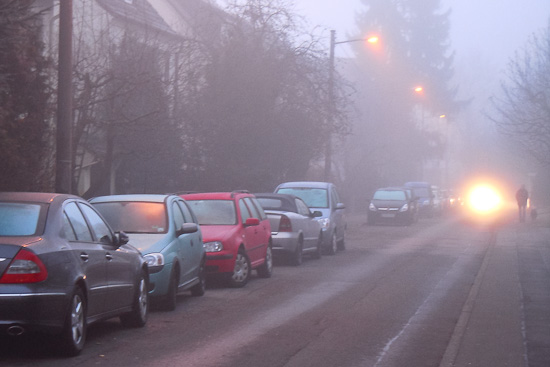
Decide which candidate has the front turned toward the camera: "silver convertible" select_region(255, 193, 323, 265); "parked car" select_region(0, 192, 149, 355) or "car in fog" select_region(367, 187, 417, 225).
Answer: the car in fog

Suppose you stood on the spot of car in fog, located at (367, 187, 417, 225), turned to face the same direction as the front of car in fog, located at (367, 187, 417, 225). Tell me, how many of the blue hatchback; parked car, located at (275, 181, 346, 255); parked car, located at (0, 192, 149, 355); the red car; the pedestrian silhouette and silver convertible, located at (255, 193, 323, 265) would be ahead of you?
5

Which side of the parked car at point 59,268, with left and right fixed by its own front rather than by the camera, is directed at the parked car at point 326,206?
front

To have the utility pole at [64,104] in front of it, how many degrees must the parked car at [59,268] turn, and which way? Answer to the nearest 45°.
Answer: approximately 45° to its left

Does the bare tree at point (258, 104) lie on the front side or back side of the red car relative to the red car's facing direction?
on the back side

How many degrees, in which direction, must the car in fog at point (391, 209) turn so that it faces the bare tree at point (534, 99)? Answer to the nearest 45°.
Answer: approximately 90° to its left

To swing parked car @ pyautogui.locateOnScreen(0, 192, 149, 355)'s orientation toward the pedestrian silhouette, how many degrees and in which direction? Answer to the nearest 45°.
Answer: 0° — it already faces them

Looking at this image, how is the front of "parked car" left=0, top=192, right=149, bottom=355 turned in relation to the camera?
facing away from the viewer and to the right of the viewer

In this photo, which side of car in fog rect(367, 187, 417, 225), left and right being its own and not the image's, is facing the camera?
front

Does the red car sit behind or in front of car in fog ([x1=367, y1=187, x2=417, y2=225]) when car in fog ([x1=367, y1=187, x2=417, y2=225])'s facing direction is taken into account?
in front

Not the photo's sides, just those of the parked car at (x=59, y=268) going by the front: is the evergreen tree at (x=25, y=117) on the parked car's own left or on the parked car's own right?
on the parked car's own left
